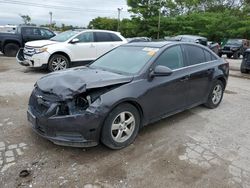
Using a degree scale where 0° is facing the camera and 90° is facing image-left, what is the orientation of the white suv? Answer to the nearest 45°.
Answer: approximately 45°

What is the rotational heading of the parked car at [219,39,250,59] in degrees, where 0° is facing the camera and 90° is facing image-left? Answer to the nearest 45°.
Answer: approximately 45°

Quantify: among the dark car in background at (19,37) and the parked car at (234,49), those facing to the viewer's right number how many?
1

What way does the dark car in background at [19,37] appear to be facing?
to the viewer's right

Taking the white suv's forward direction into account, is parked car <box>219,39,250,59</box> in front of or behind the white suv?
behind

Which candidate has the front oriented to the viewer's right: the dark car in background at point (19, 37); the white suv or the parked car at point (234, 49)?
the dark car in background
